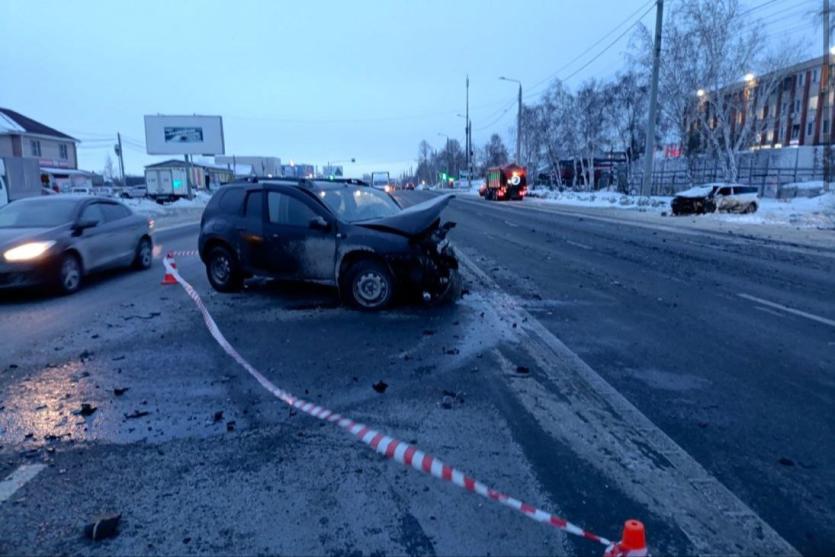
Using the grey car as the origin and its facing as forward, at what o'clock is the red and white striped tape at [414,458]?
The red and white striped tape is roughly at 10 o'clock from the grey car.

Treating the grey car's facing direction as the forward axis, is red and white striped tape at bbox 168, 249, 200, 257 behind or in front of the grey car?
behind

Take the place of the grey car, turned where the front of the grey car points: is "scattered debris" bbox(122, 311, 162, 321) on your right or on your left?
on your left

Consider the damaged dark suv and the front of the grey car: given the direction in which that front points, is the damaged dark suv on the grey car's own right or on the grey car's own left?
on the grey car's own left

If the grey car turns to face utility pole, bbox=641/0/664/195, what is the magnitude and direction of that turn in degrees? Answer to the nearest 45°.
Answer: approximately 135° to its left

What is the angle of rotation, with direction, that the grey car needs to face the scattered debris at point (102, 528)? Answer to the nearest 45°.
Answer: approximately 45° to its left

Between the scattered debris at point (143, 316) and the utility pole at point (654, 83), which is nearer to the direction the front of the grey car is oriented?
the scattered debris

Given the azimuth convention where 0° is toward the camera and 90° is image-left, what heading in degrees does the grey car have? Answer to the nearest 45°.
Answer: approximately 45°

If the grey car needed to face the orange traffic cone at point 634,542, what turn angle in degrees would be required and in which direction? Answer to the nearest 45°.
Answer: approximately 45° to its left

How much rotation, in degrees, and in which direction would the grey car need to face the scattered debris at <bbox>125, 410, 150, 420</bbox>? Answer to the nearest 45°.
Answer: approximately 45° to its left

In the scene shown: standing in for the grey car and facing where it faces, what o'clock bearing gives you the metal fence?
The metal fence is roughly at 7 o'clock from the grey car.
